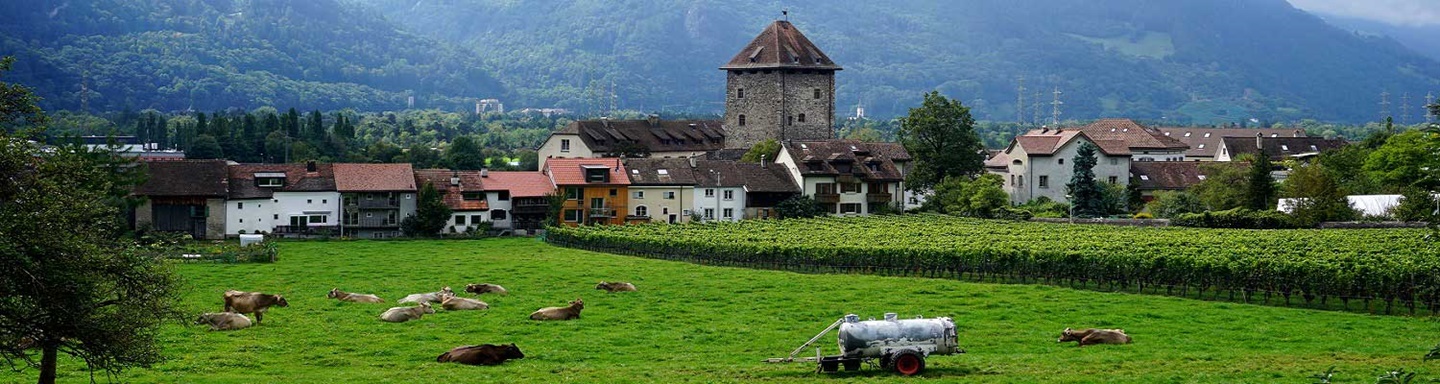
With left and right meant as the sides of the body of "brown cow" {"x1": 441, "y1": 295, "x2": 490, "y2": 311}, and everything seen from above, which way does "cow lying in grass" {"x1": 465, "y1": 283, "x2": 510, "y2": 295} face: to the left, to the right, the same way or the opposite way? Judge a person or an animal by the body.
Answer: the same way

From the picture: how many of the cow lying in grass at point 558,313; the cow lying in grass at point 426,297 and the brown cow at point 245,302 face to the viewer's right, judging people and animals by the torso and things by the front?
3

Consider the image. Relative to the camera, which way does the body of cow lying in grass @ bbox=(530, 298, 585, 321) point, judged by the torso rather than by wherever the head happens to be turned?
to the viewer's right

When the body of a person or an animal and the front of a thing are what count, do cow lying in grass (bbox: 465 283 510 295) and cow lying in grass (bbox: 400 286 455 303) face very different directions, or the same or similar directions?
very different directions

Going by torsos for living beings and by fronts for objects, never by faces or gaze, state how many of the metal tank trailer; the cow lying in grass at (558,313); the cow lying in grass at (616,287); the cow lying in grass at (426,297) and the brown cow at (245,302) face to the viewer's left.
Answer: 2

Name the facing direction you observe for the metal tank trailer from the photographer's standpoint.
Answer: facing to the left of the viewer

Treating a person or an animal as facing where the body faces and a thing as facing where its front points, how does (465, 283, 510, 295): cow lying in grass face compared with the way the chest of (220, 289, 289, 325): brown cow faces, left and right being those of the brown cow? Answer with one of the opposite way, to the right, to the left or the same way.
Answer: the opposite way

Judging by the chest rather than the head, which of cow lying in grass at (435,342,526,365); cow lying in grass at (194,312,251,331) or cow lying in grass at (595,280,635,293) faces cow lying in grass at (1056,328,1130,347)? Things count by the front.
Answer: cow lying in grass at (435,342,526,365)

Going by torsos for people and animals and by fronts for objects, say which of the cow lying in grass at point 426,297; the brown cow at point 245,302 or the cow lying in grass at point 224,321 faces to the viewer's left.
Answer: the cow lying in grass at point 224,321

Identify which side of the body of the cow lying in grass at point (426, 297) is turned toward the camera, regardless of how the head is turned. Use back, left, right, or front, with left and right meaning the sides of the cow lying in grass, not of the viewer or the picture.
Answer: right

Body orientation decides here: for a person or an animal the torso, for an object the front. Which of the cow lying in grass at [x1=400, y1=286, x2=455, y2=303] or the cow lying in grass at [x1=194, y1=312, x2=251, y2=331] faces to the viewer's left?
the cow lying in grass at [x1=194, y1=312, x2=251, y2=331]

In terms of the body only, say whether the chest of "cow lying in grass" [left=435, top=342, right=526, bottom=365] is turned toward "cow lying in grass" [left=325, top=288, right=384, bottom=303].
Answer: no

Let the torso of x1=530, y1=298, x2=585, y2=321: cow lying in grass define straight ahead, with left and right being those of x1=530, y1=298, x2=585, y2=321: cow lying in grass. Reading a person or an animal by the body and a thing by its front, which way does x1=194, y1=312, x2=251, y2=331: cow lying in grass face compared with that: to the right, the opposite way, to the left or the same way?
the opposite way

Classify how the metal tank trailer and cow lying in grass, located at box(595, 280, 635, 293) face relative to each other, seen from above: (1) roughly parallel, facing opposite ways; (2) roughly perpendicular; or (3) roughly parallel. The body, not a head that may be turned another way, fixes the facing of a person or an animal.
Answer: roughly parallel
